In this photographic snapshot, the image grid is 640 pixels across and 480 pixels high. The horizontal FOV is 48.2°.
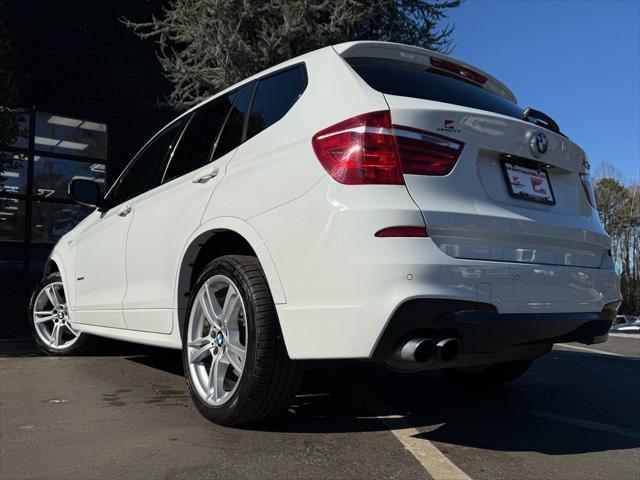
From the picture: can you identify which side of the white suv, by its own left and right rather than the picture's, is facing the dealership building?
front

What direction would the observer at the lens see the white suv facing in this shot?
facing away from the viewer and to the left of the viewer

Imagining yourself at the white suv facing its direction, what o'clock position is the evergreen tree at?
The evergreen tree is roughly at 1 o'clock from the white suv.
